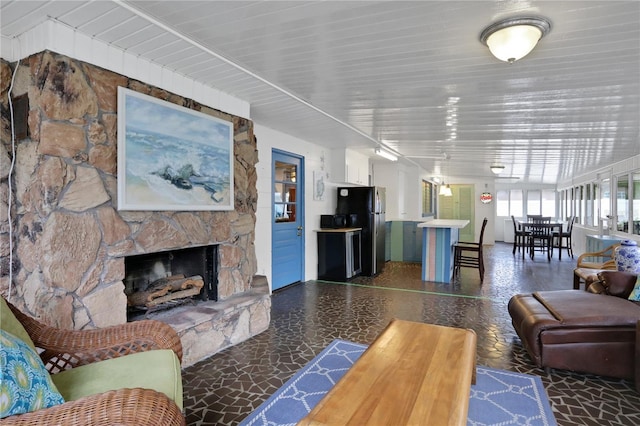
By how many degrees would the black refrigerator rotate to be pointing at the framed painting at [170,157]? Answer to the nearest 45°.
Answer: approximately 90° to its right

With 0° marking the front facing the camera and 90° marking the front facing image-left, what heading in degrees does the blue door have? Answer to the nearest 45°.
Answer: approximately 315°

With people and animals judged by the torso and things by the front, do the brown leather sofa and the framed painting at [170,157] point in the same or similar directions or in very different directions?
very different directions

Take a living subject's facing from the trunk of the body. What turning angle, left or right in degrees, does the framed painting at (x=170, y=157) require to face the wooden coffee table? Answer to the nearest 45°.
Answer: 0° — it already faces it

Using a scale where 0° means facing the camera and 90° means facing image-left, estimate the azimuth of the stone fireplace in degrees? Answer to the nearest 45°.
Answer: approximately 315°

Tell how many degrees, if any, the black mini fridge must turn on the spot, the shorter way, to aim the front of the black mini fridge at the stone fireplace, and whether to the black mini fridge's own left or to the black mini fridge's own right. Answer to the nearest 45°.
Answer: approximately 90° to the black mini fridge's own right

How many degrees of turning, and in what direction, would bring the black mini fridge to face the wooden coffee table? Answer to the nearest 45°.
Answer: approximately 45° to its right

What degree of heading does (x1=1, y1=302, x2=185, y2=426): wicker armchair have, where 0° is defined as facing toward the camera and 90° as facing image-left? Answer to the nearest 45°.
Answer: approximately 270°

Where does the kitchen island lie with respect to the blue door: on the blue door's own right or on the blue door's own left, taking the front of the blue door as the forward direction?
on the blue door's own left

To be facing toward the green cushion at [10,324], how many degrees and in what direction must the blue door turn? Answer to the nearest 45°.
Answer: approximately 45° to its right

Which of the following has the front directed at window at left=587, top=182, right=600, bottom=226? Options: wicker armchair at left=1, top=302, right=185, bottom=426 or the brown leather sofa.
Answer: the wicker armchair

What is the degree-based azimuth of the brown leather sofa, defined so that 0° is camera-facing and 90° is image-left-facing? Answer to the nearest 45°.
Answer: approximately 90°

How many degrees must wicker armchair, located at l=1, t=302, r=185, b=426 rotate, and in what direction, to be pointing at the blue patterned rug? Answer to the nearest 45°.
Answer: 0° — it already faces it

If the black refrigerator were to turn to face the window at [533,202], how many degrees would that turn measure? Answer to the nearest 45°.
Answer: approximately 45° to its left

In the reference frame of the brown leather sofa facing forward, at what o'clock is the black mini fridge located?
The black mini fridge is roughly at 1 o'clock from the brown leather sofa.
